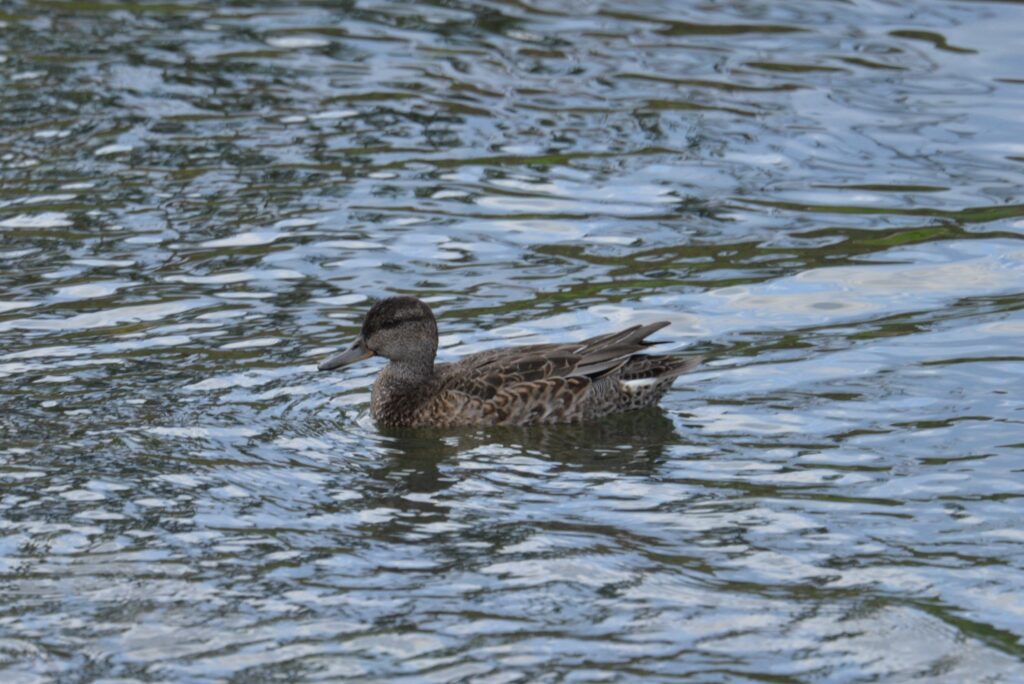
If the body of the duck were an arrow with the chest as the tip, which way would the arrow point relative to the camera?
to the viewer's left
